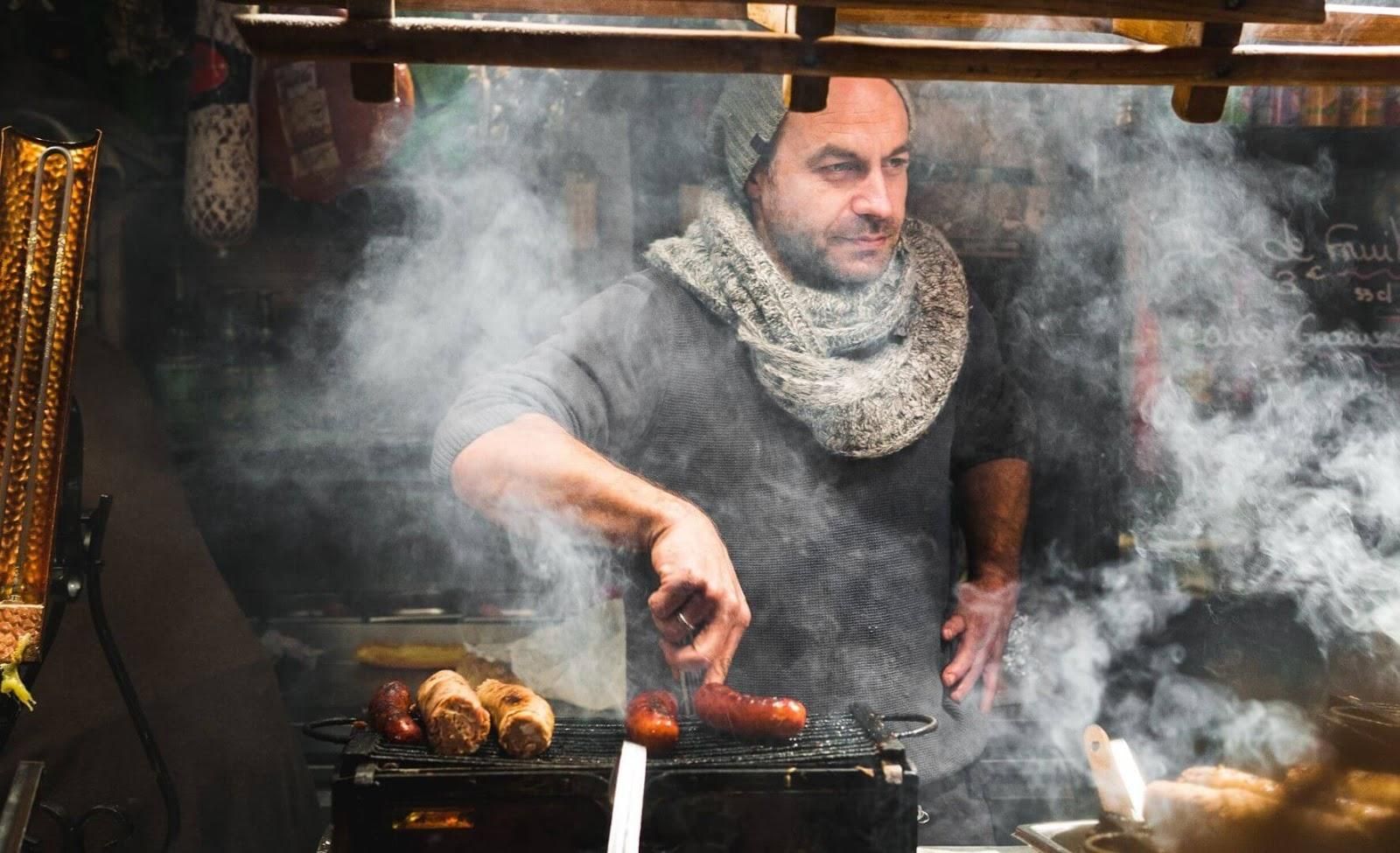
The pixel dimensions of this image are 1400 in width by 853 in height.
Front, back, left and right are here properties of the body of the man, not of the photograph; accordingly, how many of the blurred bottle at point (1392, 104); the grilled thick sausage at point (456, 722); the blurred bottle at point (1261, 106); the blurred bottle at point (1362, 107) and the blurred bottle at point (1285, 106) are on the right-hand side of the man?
1

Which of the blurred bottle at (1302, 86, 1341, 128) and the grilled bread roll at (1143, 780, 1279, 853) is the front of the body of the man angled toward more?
the grilled bread roll

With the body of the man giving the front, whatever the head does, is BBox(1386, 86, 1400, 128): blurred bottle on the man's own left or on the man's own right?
on the man's own left

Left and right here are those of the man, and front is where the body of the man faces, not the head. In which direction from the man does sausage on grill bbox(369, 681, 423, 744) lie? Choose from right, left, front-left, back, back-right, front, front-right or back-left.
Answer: right

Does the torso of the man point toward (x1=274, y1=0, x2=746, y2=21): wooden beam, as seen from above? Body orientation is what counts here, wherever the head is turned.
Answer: no

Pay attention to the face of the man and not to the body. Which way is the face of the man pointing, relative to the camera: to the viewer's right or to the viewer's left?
to the viewer's right

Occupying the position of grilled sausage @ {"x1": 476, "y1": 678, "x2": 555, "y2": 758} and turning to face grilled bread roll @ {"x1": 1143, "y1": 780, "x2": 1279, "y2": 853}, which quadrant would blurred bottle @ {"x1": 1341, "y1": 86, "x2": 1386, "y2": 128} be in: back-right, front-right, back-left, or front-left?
front-left

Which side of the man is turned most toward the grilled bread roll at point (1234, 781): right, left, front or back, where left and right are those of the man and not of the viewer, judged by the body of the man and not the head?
front

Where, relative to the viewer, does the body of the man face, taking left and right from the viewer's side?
facing the viewer and to the right of the viewer

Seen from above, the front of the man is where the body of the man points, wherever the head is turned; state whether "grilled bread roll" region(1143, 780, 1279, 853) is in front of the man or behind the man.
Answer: in front

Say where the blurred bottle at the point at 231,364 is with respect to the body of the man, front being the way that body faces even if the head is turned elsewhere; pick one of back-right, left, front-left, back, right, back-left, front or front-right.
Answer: back-right

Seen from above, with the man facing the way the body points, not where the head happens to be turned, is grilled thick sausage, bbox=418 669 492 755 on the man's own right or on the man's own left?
on the man's own right

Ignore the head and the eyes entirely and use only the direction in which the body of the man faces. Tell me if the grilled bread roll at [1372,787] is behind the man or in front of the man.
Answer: in front
